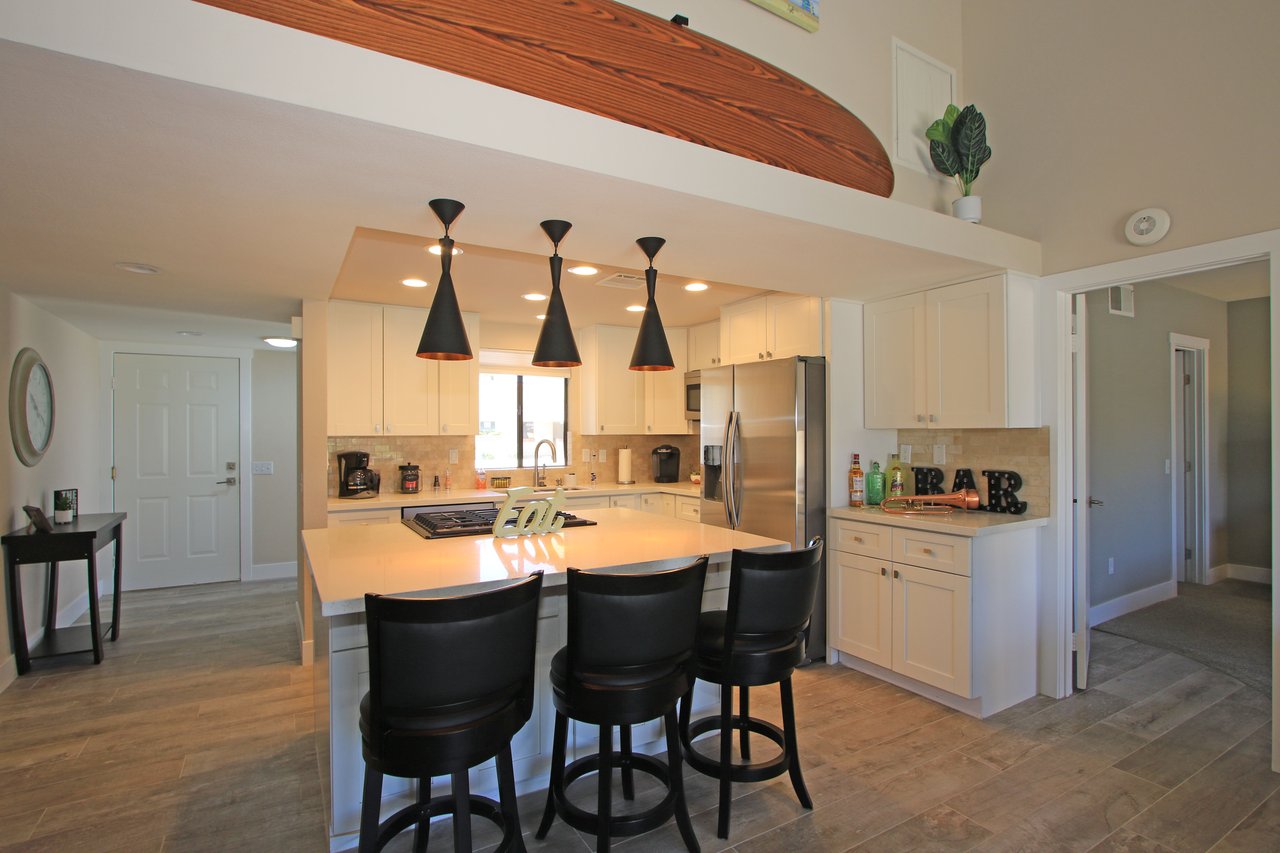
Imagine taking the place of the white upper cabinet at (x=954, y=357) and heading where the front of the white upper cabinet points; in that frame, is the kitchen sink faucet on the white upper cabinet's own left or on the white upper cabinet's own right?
on the white upper cabinet's own right

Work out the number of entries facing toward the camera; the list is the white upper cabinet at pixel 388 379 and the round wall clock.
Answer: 1

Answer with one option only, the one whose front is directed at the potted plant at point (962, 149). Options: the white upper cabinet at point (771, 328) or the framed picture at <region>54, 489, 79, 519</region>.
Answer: the framed picture

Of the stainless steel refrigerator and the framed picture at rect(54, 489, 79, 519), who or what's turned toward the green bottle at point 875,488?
the framed picture

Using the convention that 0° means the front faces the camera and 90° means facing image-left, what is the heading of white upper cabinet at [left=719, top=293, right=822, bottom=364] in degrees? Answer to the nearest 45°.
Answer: approximately 45°

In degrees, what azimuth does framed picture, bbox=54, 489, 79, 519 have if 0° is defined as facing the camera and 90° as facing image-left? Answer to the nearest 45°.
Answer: approximately 315°
